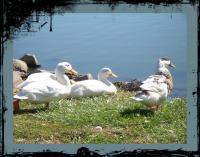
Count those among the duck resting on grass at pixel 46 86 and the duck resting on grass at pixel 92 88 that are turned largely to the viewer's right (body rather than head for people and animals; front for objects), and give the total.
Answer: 2

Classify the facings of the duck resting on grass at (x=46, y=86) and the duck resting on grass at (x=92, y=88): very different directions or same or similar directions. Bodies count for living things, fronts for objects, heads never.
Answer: same or similar directions

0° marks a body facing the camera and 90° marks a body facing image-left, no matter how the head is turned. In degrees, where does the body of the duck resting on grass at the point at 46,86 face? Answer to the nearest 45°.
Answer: approximately 270°

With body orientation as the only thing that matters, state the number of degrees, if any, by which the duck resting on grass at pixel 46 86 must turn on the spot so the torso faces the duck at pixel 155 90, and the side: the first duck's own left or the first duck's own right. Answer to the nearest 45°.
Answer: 0° — it already faces it

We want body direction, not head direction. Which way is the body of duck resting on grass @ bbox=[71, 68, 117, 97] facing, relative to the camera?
to the viewer's right

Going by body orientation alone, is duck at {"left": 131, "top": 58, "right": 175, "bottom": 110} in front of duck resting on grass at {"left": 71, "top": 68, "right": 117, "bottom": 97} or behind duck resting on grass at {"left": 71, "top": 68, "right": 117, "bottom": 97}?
in front
